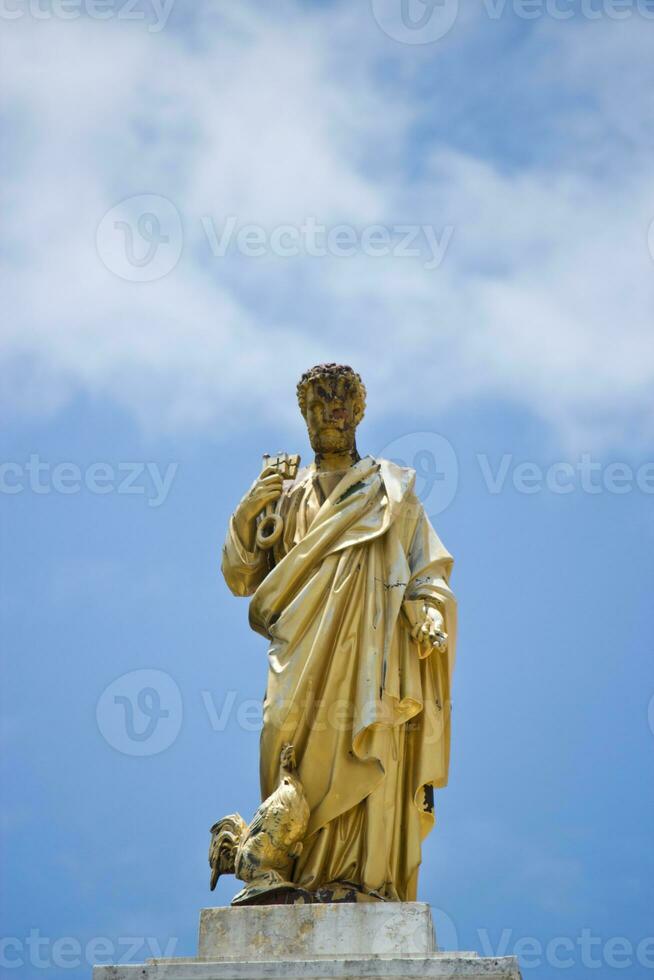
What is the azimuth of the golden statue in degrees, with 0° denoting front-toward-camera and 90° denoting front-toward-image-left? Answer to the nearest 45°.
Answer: approximately 0°
